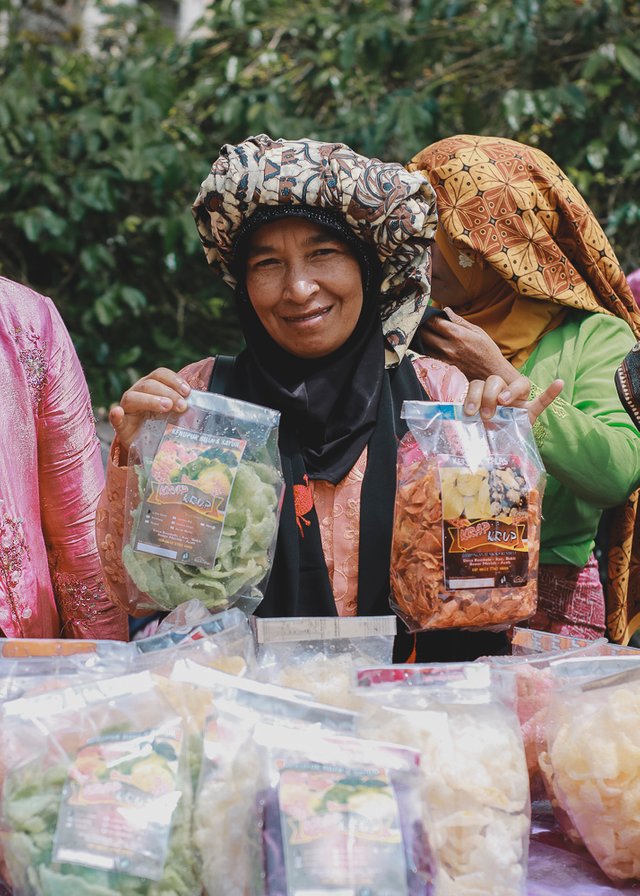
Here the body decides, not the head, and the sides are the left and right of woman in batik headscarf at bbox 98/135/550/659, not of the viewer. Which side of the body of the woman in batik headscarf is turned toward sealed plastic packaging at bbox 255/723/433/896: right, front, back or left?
front

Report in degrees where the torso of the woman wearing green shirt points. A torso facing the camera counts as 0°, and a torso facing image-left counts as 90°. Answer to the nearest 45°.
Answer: approximately 90°

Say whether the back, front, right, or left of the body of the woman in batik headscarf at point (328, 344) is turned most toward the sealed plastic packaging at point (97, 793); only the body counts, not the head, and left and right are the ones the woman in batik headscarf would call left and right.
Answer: front
